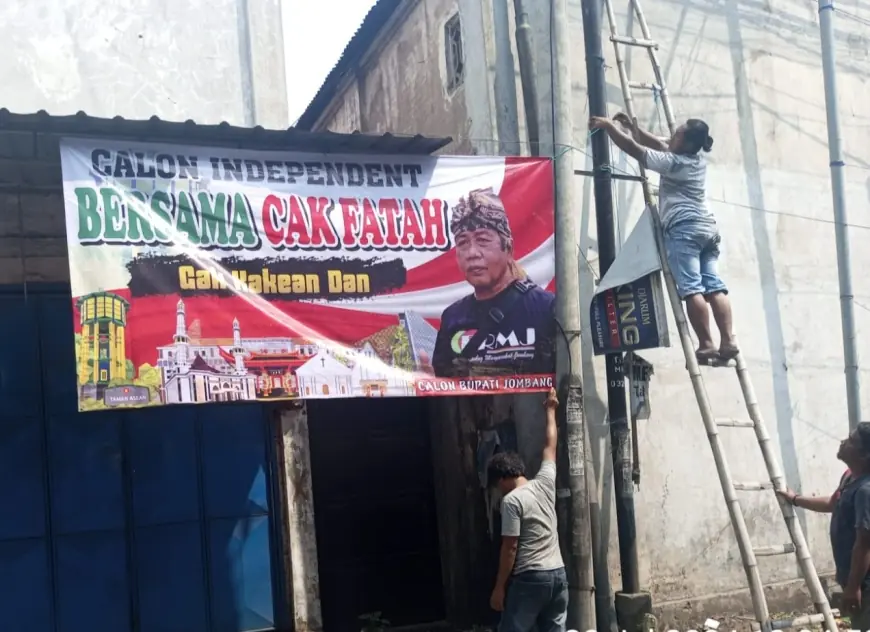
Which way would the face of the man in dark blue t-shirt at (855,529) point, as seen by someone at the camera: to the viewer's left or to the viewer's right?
to the viewer's left

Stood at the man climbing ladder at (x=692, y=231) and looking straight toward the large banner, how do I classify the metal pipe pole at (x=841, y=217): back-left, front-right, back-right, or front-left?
back-right

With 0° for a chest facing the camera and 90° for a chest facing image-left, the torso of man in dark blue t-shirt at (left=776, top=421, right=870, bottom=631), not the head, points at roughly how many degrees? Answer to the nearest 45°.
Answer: approximately 90°

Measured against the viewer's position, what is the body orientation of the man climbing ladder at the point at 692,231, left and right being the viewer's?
facing away from the viewer and to the left of the viewer

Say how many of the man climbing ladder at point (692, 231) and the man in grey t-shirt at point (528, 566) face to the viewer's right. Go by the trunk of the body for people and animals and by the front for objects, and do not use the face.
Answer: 0

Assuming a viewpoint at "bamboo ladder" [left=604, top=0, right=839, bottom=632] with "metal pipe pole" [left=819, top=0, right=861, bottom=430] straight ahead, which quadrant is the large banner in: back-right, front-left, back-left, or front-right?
back-left

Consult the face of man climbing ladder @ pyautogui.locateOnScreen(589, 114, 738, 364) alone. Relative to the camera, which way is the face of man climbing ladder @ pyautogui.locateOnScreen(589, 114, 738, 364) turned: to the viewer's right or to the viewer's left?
to the viewer's left

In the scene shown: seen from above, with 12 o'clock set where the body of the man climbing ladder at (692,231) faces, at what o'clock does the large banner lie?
The large banner is roughly at 10 o'clock from the man climbing ladder.

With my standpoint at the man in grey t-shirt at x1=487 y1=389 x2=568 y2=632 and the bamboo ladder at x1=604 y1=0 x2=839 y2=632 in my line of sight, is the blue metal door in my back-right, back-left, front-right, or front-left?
back-left
